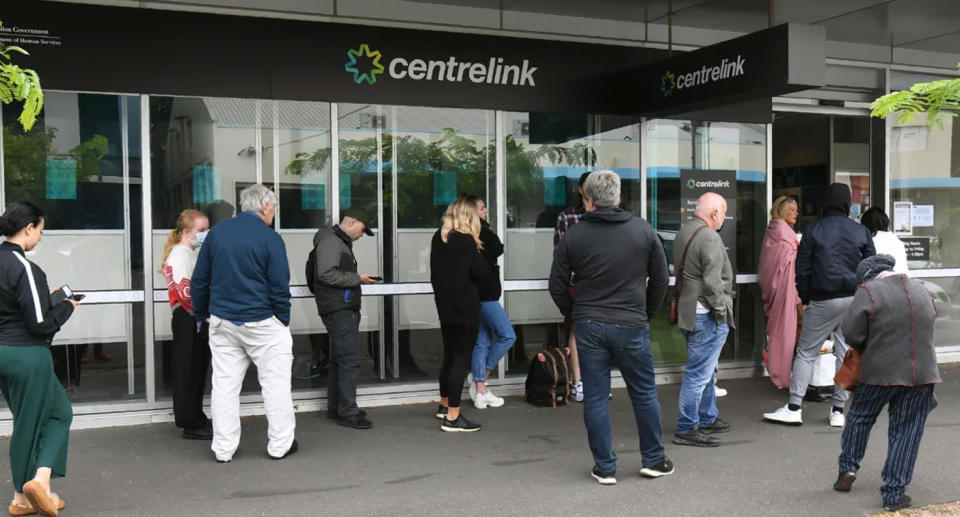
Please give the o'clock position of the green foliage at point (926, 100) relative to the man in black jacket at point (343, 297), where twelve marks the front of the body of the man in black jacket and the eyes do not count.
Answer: The green foliage is roughly at 1 o'clock from the man in black jacket.

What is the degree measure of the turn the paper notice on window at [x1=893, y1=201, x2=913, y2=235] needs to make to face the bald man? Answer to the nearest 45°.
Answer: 0° — it already faces them

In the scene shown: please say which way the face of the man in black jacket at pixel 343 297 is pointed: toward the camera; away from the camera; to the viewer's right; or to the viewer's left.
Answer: to the viewer's right

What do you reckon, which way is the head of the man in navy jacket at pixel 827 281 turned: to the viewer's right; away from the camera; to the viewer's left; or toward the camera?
away from the camera

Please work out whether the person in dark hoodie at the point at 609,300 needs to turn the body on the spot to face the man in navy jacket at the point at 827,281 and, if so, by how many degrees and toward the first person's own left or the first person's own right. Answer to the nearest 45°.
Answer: approximately 45° to the first person's own right

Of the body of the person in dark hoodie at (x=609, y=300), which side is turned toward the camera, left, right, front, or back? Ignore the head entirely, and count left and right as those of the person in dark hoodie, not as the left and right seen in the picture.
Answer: back

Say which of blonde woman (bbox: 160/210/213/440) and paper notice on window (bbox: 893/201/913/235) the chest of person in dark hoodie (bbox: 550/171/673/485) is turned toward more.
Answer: the paper notice on window

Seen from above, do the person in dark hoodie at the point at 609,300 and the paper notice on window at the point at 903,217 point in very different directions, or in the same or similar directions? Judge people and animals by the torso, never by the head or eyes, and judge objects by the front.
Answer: very different directions

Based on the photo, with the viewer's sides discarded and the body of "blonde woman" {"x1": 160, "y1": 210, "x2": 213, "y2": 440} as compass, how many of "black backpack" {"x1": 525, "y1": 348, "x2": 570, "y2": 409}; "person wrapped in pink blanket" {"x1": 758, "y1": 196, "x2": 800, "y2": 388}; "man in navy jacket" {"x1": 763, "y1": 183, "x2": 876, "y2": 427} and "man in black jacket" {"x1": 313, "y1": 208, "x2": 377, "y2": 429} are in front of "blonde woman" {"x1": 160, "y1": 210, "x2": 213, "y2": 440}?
4

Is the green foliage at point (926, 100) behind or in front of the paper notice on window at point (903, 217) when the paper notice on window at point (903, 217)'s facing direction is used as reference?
in front

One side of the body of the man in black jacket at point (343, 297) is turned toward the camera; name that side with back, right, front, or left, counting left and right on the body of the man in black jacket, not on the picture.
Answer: right

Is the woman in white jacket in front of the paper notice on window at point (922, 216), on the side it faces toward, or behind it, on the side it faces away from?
in front

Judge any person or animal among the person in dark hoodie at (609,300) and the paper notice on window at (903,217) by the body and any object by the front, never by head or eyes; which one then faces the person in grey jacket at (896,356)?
the paper notice on window

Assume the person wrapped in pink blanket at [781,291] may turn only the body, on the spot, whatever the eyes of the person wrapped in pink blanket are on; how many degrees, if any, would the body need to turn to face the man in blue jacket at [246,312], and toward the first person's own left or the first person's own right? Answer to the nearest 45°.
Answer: approximately 135° to the first person's own right
